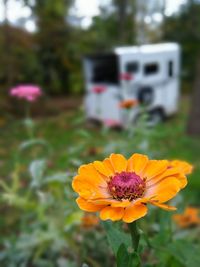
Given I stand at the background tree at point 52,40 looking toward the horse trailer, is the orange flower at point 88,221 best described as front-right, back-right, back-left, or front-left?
front-right

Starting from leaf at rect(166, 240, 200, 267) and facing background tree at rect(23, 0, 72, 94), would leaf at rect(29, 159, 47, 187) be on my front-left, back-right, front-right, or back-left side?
front-left

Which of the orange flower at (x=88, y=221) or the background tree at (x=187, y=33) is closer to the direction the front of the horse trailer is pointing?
the background tree

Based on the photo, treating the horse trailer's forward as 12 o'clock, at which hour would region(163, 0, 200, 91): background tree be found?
The background tree is roughly at 11 o'clock from the horse trailer.

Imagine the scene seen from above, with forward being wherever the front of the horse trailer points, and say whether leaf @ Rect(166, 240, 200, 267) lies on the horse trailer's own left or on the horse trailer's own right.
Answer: on the horse trailer's own right

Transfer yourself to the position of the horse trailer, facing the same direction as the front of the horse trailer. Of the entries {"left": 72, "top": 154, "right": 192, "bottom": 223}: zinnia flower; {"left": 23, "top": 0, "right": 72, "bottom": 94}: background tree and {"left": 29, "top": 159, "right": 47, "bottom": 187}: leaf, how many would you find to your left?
1

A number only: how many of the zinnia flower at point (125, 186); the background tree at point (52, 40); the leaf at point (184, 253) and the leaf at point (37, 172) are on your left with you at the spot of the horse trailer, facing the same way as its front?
1

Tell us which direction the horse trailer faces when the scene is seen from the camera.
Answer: facing away from the viewer and to the right of the viewer

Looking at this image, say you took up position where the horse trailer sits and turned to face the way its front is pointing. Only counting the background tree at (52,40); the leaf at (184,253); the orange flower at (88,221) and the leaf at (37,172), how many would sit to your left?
1

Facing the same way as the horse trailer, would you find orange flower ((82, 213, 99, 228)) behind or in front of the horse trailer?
behind
